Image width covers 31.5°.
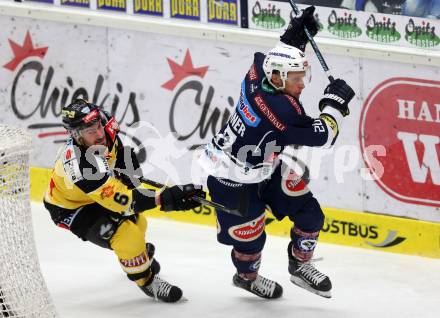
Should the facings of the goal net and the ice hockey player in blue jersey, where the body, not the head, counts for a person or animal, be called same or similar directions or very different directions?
very different directions

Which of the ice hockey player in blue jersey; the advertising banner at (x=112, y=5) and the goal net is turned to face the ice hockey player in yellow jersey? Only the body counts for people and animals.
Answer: the advertising banner

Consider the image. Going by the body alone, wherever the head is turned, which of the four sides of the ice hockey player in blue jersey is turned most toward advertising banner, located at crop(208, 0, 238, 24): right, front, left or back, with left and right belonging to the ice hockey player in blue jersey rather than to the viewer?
left

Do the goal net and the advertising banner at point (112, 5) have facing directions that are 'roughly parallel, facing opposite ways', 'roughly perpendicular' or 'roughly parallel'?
roughly perpendicular

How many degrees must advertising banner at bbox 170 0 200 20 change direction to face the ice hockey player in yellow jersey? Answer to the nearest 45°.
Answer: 0° — it already faces them

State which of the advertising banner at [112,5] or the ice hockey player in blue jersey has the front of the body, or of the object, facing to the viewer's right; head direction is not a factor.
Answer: the ice hockey player in blue jersey
